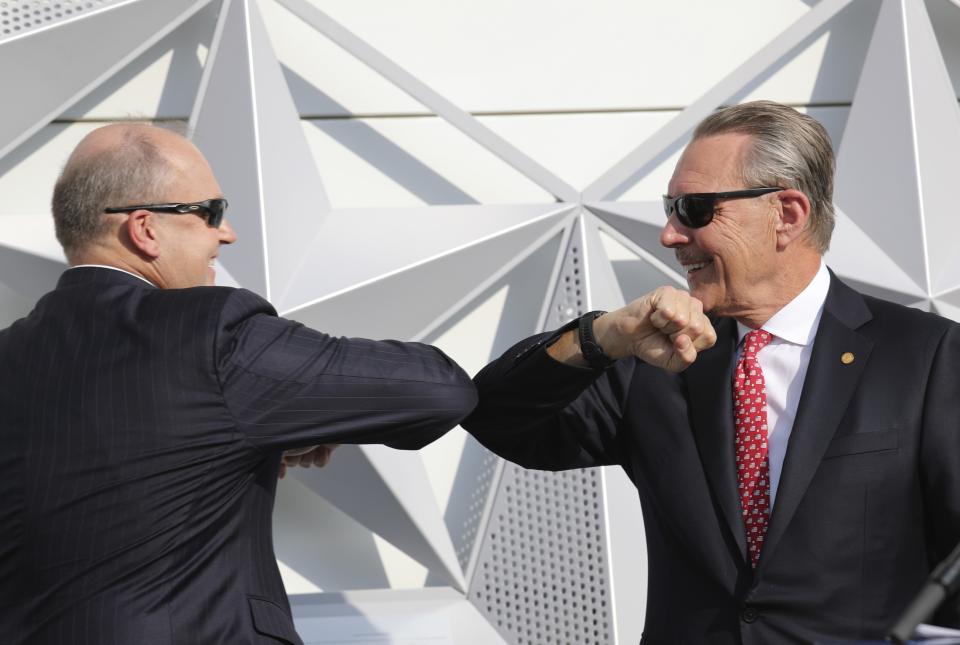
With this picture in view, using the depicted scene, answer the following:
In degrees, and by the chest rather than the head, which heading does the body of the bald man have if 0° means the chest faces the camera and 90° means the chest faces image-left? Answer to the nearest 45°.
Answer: approximately 225°

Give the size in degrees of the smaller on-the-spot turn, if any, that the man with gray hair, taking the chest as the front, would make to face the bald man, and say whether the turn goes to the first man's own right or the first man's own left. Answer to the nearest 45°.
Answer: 0° — they already face them

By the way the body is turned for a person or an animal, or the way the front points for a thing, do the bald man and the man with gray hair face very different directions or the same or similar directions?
very different directions

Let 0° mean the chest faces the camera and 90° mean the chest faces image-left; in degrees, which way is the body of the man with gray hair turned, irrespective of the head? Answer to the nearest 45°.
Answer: approximately 45°

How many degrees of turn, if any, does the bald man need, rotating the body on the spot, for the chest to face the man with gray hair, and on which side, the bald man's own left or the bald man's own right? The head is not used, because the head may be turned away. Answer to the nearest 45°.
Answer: approximately 45° to the bald man's own right
